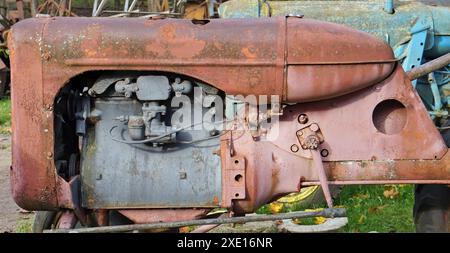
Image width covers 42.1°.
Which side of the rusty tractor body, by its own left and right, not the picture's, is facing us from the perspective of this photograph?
left

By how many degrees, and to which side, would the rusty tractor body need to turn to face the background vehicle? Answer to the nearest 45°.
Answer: approximately 135° to its right
